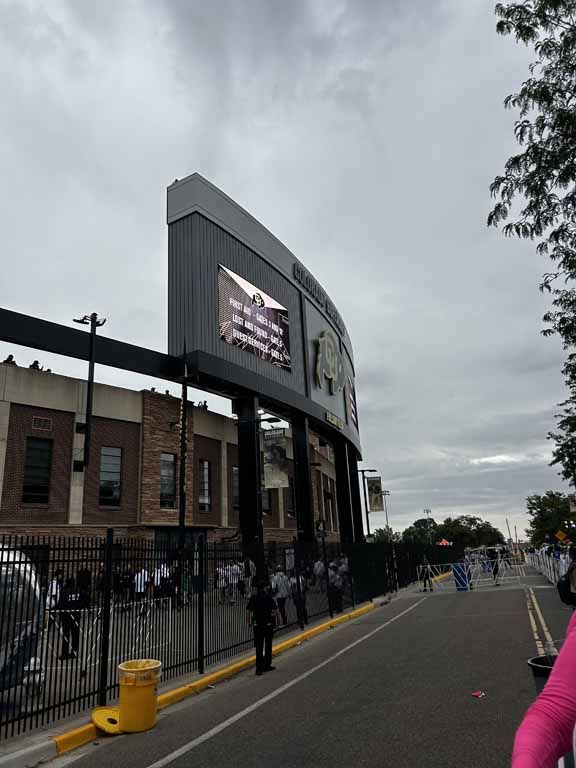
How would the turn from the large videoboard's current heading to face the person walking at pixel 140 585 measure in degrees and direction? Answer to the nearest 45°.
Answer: approximately 45° to its right

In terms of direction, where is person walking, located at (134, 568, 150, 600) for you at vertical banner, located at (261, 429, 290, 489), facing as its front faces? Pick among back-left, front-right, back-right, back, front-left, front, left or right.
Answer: front

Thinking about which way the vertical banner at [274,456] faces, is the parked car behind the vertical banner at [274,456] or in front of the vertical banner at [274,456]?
in front

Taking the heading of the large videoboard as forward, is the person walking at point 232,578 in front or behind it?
in front

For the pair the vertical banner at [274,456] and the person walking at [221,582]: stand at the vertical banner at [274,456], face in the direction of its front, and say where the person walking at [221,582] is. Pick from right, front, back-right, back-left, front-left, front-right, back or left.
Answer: front

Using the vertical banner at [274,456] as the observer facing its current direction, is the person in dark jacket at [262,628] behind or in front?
in front

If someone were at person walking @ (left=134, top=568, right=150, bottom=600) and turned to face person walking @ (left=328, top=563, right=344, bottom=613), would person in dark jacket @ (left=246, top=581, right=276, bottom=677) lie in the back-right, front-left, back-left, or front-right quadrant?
front-right

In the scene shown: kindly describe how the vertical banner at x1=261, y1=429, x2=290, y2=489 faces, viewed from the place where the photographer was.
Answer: facing the viewer
